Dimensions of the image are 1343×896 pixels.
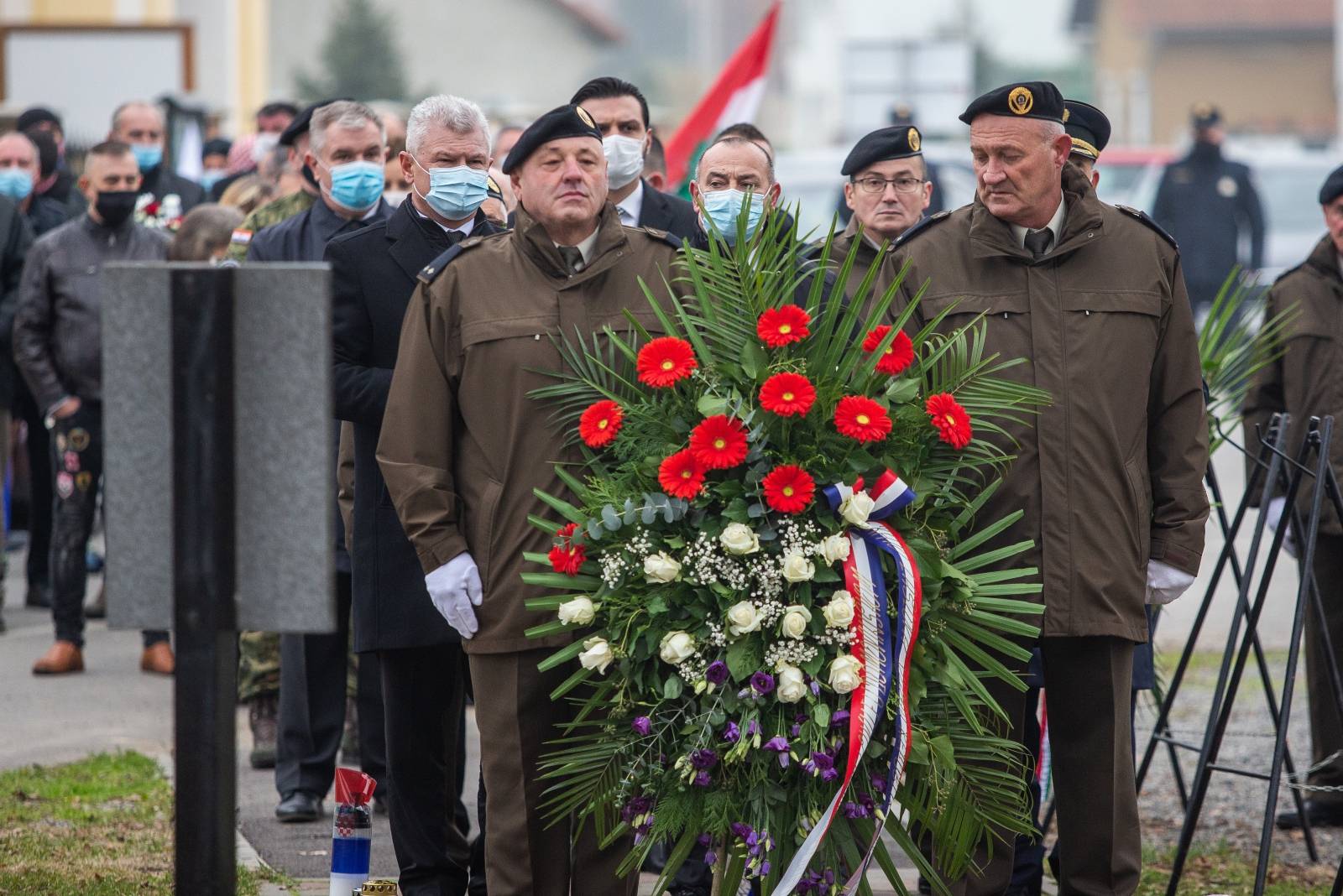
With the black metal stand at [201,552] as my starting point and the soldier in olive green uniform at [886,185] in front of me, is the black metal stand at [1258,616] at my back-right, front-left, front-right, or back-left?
front-right

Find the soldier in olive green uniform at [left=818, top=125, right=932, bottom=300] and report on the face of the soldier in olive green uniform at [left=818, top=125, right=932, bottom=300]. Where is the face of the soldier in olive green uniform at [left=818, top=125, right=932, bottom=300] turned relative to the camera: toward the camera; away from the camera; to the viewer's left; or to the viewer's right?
toward the camera

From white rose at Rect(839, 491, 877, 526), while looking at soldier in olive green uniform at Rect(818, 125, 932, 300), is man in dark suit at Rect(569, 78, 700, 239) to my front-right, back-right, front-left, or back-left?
front-left

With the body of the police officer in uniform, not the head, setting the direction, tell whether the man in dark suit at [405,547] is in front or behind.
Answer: in front

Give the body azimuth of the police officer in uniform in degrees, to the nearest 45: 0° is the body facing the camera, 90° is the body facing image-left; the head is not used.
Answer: approximately 0°

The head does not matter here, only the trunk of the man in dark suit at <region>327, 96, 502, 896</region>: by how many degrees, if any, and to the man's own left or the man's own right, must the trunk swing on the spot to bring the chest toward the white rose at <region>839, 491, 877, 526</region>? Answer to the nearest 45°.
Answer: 0° — they already face it

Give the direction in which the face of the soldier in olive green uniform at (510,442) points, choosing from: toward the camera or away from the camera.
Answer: toward the camera

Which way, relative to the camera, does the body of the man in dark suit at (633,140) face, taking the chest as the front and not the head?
toward the camera

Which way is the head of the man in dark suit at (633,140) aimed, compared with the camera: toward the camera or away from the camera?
toward the camera

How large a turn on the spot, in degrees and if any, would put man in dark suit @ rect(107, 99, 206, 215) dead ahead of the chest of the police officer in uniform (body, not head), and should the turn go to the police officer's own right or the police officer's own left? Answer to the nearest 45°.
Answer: approximately 45° to the police officer's own right

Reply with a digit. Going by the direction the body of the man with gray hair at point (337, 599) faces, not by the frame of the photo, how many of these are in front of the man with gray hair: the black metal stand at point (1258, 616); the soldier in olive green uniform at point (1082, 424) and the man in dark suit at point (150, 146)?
2

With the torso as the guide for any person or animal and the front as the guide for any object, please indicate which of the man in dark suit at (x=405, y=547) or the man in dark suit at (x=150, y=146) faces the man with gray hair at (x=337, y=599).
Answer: the man in dark suit at (x=150, y=146)

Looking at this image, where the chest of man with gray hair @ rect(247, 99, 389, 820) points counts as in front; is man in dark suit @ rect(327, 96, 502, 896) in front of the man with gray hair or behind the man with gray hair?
in front

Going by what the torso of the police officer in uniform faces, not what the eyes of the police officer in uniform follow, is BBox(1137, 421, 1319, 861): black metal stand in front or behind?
in front

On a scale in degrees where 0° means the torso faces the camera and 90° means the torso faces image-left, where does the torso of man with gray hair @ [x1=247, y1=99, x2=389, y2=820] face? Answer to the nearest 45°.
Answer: approximately 315°
